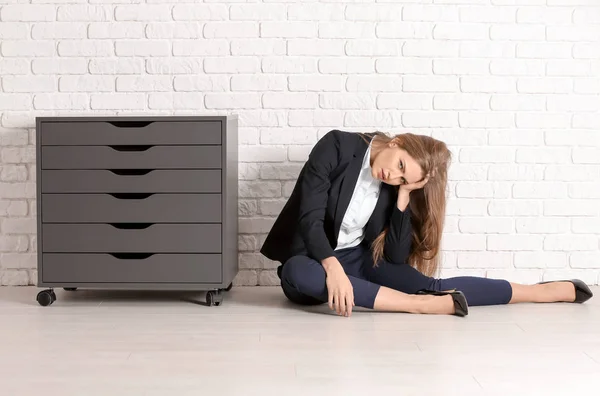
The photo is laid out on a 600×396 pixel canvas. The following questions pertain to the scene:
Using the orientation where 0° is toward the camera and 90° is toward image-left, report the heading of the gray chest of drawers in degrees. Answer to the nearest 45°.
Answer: approximately 0°

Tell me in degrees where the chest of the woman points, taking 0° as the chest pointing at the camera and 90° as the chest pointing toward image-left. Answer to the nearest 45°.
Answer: approximately 315°

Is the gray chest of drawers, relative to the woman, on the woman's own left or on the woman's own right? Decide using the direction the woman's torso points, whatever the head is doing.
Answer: on the woman's own right

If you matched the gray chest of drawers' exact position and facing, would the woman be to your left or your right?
on your left
